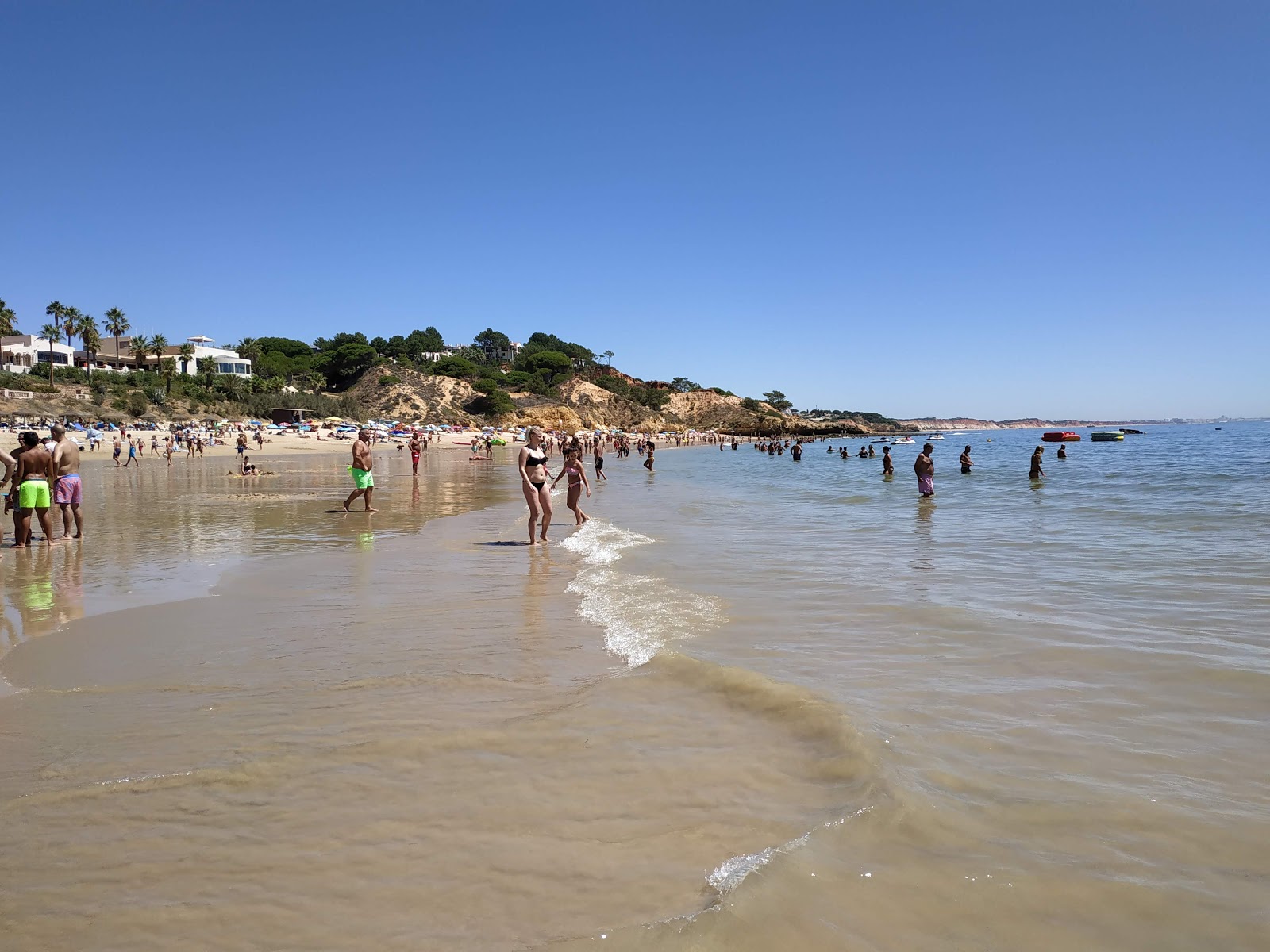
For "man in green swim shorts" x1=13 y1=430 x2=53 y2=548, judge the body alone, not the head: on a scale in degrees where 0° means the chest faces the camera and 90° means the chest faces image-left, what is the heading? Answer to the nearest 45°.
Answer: approximately 180°

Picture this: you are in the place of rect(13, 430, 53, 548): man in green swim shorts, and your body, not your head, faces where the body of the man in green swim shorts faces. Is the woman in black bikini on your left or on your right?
on your right

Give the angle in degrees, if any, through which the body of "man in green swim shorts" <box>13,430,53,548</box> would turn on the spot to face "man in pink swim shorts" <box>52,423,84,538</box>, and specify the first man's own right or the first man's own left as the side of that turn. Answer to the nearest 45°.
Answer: approximately 45° to the first man's own right

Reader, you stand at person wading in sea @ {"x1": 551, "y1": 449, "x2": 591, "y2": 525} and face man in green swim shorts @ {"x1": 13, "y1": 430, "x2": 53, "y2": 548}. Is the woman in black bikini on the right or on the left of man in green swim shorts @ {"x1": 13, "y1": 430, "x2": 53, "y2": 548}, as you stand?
left

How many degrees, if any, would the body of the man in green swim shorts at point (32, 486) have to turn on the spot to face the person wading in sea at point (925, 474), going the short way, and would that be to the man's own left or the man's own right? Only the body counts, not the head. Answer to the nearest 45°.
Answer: approximately 90° to the man's own right

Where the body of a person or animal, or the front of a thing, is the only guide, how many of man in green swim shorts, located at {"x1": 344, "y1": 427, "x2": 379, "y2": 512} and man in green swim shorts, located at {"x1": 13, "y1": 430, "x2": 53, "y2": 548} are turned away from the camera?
1
